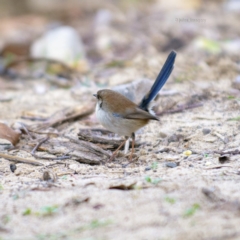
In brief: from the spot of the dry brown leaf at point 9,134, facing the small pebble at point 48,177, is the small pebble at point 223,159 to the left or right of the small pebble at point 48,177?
left

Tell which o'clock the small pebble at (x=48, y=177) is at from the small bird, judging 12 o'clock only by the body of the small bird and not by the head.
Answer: The small pebble is roughly at 10 o'clock from the small bird.

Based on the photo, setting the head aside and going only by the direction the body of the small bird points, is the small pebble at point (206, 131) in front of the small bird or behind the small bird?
behind

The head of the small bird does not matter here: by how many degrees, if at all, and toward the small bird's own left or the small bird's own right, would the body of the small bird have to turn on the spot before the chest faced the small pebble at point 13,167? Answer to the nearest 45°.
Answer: approximately 45° to the small bird's own left

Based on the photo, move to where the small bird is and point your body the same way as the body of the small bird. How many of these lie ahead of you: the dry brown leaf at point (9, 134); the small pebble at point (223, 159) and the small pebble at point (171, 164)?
1

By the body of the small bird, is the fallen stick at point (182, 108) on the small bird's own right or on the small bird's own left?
on the small bird's own right

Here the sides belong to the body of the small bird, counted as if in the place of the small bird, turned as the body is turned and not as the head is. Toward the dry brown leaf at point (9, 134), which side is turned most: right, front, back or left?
front

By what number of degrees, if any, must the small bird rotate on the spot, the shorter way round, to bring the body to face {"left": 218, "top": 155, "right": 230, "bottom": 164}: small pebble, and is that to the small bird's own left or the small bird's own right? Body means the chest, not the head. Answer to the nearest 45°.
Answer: approximately 135° to the small bird's own left

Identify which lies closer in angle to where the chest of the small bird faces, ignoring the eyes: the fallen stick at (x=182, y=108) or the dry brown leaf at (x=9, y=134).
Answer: the dry brown leaf

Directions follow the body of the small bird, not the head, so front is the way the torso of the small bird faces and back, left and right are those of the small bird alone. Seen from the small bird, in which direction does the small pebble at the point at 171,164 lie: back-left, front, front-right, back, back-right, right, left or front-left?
back-left

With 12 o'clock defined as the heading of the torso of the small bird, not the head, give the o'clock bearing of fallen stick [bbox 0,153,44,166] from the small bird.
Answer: The fallen stick is roughly at 11 o'clock from the small bird.

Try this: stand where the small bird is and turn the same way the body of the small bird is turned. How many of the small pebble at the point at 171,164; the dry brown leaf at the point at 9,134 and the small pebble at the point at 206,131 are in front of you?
1

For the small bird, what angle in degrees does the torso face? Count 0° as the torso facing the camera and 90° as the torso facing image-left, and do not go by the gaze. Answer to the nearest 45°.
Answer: approximately 90°

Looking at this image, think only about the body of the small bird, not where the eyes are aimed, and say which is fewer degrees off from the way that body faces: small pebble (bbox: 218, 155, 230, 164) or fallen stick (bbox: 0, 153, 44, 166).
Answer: the fallen stick

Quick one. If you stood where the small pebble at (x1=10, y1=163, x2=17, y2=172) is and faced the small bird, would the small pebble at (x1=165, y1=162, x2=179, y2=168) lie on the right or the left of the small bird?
right
